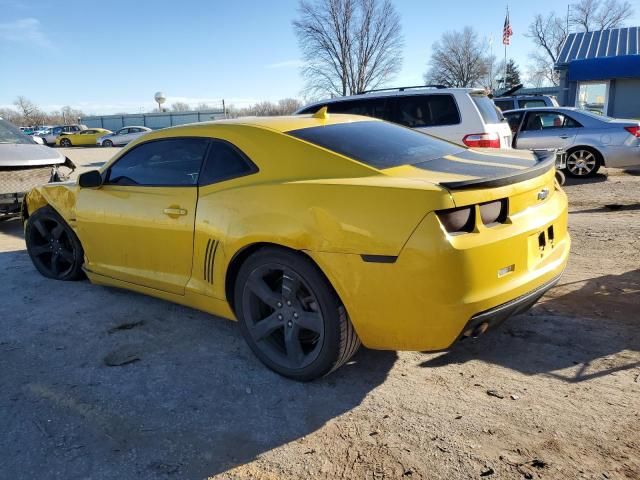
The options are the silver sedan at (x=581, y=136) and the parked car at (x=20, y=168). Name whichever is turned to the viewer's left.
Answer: the silver sedan

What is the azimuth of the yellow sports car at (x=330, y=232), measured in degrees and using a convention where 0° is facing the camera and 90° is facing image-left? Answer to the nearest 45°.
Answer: approximately 135°

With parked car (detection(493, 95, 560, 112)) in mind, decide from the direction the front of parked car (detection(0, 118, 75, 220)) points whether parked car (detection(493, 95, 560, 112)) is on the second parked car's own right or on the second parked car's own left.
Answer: on the second parked car's own left

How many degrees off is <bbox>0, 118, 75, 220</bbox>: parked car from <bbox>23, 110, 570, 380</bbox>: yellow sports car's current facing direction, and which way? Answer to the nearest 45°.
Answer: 0° — it already faces it

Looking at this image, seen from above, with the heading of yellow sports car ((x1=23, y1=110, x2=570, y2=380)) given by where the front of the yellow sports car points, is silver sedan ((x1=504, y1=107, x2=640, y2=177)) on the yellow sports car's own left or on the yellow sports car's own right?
on the yellow sports car's own right

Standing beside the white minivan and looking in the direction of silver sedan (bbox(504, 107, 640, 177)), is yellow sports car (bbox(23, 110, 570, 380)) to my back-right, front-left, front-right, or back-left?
back-right

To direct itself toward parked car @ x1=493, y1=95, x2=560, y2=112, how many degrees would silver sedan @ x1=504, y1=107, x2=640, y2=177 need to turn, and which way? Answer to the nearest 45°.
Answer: approximately 90° to its right

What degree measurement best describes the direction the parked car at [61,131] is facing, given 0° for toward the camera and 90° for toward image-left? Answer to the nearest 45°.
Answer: approximately 45°

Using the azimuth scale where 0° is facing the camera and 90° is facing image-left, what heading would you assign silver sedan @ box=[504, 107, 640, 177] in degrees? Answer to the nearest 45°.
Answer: approximately 90°

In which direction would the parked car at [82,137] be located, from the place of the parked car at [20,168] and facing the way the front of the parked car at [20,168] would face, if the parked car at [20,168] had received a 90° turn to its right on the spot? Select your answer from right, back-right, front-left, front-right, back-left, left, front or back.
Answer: back-right

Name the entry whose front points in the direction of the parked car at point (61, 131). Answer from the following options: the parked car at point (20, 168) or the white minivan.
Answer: the white minivan
